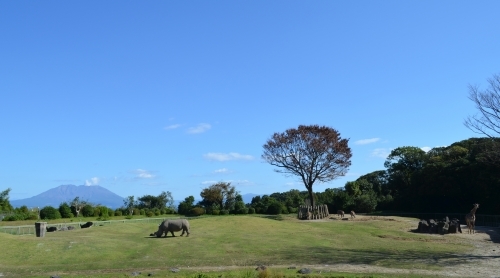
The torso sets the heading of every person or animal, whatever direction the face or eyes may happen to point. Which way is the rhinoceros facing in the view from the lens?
facing to the left of the viewer

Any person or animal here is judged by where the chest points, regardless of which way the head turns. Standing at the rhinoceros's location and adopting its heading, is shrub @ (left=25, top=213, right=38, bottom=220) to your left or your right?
on your right

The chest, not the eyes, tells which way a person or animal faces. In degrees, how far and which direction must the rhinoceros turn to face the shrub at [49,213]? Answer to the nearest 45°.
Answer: approximately 45° to its right
